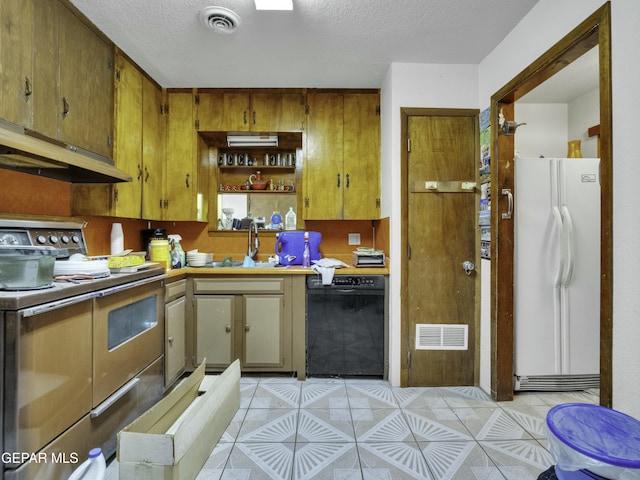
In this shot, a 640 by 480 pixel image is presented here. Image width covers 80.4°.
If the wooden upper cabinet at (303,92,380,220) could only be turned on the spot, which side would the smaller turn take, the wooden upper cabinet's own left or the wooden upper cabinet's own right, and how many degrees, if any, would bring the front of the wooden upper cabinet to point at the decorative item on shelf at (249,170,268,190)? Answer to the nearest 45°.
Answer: approximately 90° to the wooden upper cabinet's own right

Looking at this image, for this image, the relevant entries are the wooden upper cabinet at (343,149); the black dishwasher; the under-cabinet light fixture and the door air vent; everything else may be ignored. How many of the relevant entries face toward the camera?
4

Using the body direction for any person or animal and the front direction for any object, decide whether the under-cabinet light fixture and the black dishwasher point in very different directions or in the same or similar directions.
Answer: same or similar directions

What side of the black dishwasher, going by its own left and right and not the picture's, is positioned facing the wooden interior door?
left

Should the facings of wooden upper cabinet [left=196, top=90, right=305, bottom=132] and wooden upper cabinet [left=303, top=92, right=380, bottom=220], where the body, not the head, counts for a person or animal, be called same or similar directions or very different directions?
same or similar directions

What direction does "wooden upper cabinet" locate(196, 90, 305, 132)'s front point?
toward the camera

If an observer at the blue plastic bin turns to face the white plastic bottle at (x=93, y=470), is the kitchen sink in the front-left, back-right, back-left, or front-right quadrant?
front-right

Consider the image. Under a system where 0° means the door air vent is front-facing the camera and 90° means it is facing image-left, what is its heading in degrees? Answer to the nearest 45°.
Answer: approximately 0°

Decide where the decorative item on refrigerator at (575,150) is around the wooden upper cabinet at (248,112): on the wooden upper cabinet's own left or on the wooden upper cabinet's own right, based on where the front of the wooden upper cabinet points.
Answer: on the wooden upper cabinet's own left

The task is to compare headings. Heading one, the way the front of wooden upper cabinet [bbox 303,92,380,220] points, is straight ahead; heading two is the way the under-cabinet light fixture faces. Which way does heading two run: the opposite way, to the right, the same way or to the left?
the same way

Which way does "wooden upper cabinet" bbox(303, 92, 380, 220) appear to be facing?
toward the camera

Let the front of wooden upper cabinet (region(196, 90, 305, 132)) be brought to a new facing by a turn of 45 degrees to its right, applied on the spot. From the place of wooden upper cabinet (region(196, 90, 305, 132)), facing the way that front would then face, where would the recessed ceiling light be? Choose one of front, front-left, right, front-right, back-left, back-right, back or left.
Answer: front-left

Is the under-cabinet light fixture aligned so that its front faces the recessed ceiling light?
yes

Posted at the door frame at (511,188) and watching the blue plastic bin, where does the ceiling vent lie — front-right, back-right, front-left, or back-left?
front-right

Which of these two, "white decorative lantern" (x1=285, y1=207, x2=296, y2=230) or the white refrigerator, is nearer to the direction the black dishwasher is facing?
the white refrigerator
